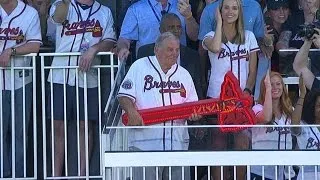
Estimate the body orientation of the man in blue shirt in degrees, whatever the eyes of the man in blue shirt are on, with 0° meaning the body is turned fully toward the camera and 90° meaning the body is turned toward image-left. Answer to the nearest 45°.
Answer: approximately 0°

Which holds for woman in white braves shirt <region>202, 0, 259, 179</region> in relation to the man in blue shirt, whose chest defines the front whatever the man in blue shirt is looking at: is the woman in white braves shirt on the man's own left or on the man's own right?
on the man's own left

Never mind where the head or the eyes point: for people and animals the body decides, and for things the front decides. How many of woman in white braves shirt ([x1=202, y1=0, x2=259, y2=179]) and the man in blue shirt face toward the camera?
2

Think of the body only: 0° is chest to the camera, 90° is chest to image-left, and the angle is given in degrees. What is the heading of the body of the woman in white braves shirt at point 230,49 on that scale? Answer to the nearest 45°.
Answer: approximately 0°
